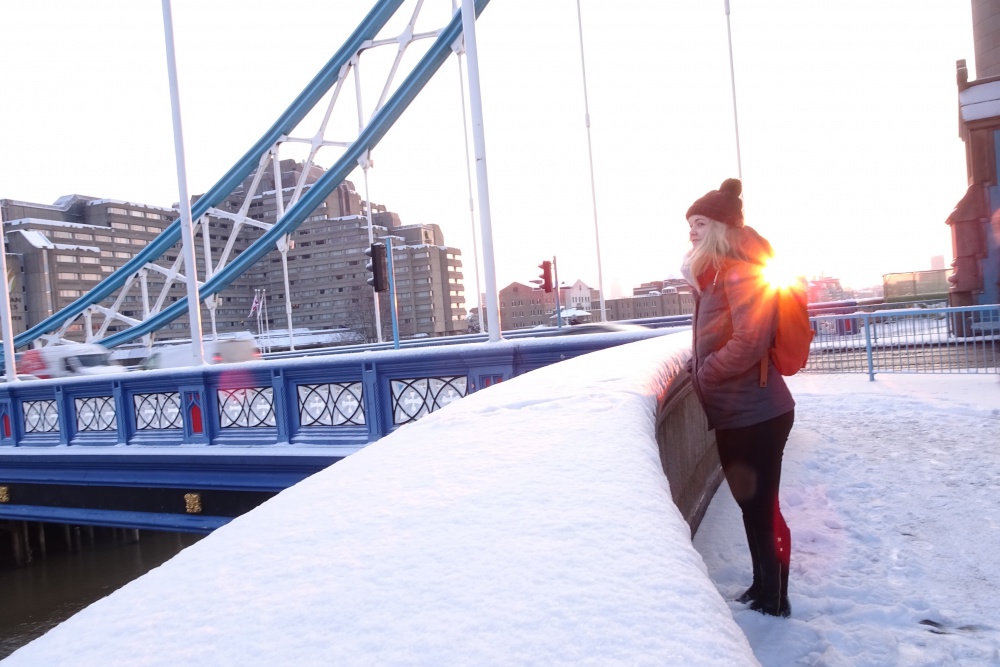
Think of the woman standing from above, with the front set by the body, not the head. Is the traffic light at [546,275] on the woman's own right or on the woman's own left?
on the woman's own right

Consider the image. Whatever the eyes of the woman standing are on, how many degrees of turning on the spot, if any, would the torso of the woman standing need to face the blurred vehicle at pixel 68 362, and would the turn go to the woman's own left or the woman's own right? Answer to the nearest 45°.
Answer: approximately 45° to the woman's own right

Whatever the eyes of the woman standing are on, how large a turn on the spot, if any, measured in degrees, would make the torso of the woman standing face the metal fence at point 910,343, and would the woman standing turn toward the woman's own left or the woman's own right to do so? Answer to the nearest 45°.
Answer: approximately 90° to the woman's own right

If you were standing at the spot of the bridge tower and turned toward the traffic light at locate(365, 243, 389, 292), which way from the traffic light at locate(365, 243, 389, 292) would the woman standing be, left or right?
left

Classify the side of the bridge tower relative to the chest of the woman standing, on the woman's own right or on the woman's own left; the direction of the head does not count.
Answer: on the woman's own right

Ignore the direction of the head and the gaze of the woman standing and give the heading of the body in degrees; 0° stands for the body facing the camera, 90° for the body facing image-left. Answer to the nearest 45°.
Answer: approximately 90°

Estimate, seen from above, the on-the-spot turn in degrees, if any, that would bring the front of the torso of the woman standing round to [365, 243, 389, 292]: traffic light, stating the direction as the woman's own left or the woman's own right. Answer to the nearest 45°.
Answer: approximately 45° to the woman's own right

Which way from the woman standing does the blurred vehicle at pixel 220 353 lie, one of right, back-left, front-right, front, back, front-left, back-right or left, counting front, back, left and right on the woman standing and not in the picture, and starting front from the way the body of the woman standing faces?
front-right
